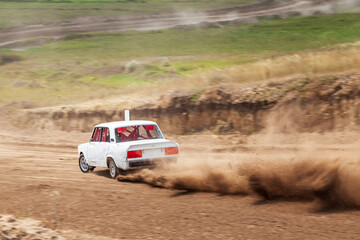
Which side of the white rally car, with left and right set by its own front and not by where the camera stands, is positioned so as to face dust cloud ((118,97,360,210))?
back

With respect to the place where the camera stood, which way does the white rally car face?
facing away from the viewer and to the left of the viewer
